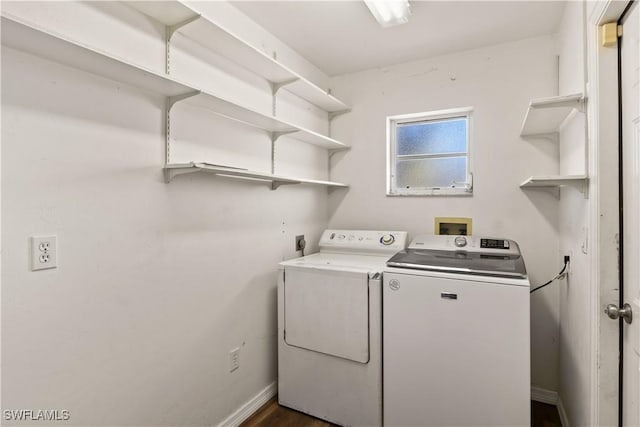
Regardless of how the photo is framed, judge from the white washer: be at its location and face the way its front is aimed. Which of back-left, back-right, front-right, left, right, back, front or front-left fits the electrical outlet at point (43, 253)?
front-right

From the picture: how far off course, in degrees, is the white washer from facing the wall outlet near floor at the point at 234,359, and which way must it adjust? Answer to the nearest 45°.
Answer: approximately 90° to its right

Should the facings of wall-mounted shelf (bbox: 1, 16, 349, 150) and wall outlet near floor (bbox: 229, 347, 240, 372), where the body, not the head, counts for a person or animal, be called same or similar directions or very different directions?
same or similar directions

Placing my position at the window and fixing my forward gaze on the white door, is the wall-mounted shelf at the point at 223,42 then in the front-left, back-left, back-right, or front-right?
front-right

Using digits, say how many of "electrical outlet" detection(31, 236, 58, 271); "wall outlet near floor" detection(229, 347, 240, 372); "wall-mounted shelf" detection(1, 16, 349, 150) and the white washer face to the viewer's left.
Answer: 0

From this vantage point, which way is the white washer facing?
toward the camera

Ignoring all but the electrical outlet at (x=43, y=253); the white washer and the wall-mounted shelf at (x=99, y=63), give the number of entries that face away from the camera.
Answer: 0

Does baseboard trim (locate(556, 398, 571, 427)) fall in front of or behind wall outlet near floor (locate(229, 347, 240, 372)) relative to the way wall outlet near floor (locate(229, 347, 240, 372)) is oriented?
in front

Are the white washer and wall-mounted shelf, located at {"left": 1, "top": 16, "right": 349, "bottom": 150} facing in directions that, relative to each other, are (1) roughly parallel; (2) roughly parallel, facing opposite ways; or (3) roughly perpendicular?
roughly perpendicular

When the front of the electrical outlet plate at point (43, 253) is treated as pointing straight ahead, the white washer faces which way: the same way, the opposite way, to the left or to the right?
to the right

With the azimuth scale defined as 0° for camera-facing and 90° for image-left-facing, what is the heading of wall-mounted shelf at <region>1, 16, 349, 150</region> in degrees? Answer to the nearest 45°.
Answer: approximately 315°
